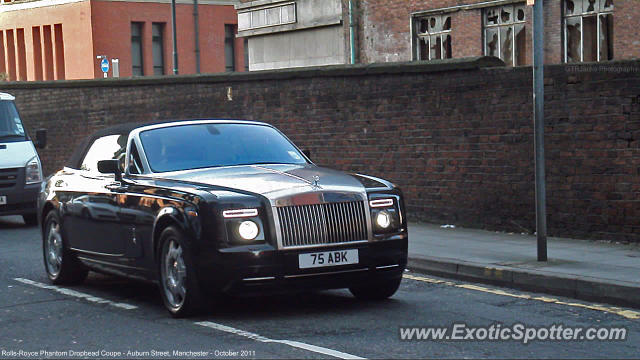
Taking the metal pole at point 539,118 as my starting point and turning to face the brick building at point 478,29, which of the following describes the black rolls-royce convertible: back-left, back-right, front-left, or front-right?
back-left

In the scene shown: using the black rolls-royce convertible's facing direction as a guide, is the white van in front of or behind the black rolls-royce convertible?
behind

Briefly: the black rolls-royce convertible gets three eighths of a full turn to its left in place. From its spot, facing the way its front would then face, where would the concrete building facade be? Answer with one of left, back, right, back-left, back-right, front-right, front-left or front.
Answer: front

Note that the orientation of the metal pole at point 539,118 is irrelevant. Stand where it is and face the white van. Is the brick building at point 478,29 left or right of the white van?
right

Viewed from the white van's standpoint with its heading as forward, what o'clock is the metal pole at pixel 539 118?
The metal pole is roughly at 11 o'clock from the white van.

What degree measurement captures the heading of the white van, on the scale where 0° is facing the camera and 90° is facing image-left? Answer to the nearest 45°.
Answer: approximately 0°

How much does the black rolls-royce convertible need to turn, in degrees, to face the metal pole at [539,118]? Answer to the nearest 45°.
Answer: approximately 90° to its left

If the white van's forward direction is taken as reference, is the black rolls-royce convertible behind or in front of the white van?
in front

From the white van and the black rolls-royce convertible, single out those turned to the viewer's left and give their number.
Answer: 0
